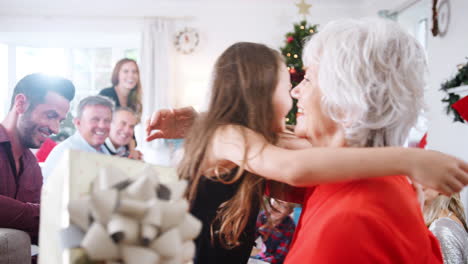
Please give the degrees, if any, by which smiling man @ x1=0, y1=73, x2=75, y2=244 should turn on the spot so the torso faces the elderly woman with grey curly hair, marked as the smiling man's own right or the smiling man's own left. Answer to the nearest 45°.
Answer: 0° — they already face them

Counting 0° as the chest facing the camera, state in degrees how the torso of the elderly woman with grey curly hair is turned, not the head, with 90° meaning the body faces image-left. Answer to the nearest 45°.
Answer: approximately 90°

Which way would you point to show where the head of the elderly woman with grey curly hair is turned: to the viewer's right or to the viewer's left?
to the viewer's left

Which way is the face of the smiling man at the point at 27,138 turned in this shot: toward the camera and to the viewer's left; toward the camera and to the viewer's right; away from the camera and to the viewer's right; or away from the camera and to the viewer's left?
toward the camera and to the viewer's right

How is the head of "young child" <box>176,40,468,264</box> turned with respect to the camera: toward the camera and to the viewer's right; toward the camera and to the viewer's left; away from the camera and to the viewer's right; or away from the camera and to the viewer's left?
away from the camera and to the viewer's right

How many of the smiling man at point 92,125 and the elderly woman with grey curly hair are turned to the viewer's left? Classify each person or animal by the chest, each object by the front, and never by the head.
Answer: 1

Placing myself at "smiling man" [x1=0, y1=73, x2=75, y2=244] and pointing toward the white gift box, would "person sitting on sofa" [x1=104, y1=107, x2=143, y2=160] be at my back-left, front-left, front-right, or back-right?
back-left
